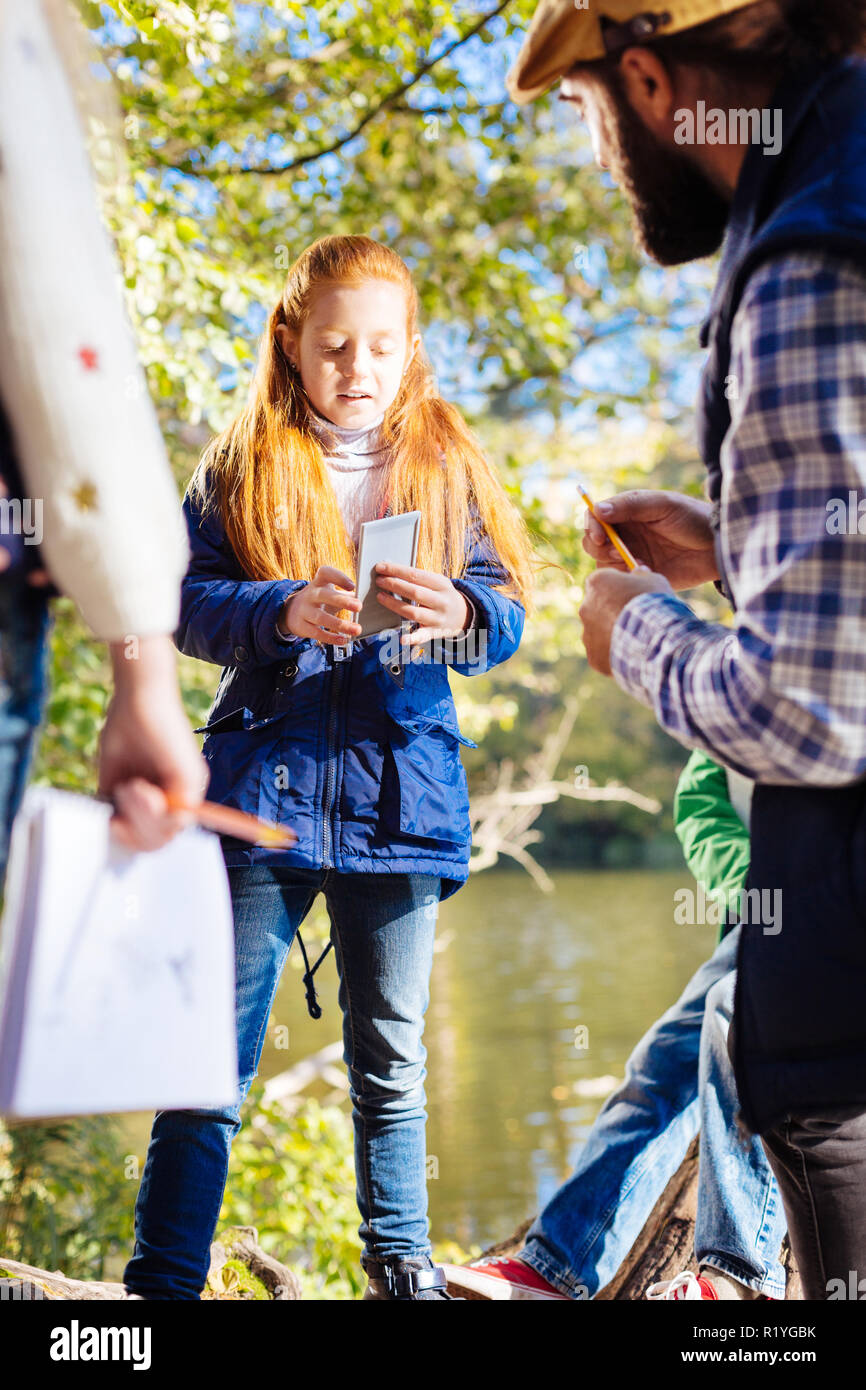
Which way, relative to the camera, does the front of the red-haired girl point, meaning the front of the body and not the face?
toward the camera

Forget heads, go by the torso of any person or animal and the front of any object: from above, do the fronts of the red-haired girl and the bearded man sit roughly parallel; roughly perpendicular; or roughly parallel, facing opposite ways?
roughly perpendicular

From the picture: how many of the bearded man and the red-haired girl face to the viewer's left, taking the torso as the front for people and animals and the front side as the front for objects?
1

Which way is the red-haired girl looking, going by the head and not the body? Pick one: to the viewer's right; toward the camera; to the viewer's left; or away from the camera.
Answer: toward the camera

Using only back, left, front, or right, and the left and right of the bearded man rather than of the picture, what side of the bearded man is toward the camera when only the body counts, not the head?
left

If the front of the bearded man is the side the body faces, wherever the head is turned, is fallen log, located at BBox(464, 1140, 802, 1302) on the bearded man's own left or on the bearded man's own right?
on the bearded man's own right

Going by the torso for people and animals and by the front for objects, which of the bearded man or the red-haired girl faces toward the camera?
the red-haired girl
